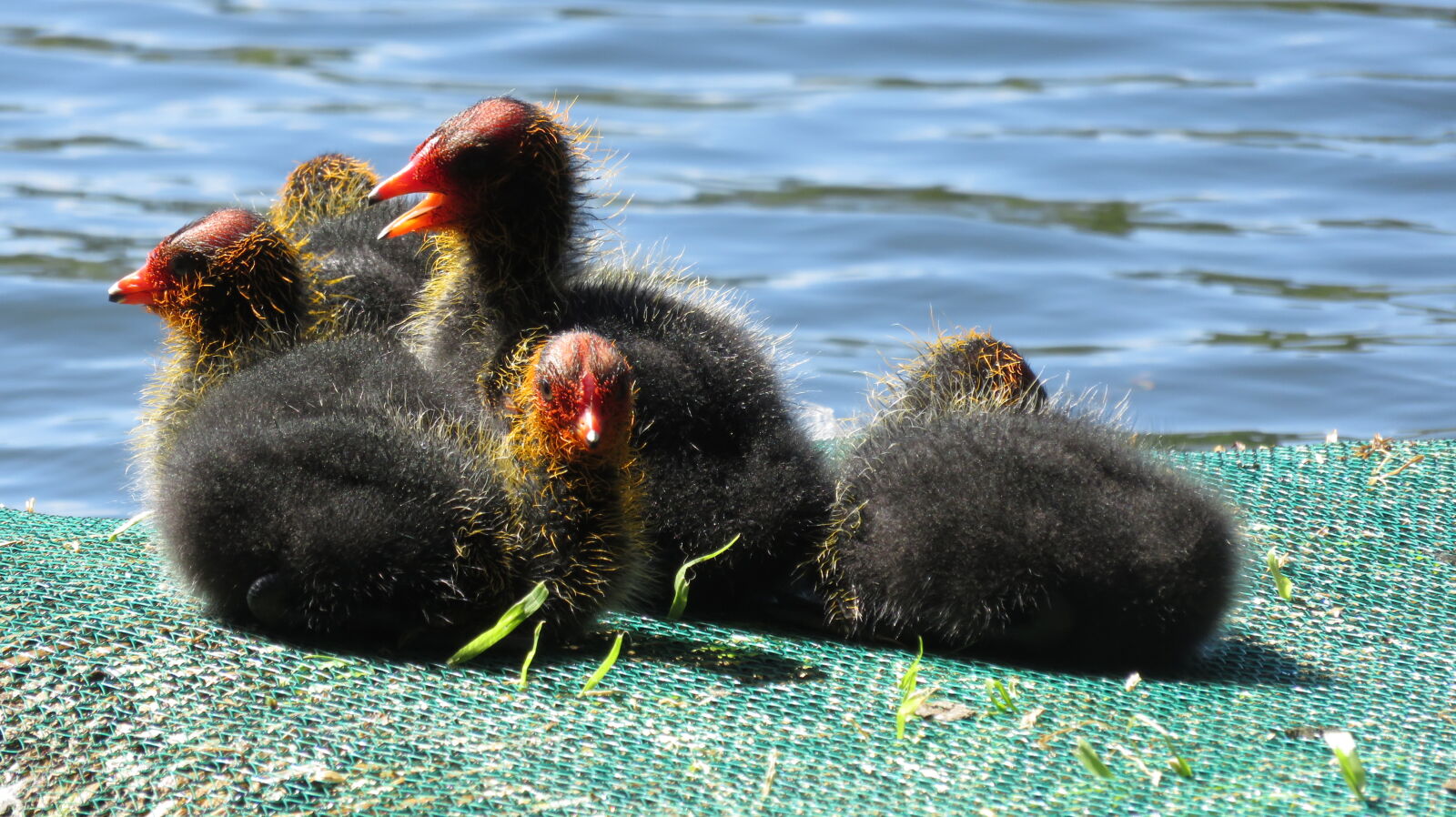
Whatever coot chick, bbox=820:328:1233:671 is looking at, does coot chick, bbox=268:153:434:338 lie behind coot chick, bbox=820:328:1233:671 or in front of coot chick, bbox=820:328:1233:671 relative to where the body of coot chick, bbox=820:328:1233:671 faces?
in front

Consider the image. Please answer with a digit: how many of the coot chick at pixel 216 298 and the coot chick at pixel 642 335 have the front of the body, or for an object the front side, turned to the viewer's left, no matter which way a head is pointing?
2

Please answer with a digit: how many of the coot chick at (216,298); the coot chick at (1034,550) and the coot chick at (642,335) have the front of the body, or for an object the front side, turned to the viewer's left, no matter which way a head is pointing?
3

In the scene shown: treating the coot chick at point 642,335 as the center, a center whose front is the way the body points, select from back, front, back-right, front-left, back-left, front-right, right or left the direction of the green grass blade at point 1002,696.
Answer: back-left

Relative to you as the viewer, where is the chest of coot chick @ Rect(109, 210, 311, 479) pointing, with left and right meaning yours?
facing to the left of the viewer

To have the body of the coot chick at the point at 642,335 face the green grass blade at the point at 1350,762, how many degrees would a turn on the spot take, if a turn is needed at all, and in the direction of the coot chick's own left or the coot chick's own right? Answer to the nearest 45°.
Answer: approximately 135° to the coot chick's own left

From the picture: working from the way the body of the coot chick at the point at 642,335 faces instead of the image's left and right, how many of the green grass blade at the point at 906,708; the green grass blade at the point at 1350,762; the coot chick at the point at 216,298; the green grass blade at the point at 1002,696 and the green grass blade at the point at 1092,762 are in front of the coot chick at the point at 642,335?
1

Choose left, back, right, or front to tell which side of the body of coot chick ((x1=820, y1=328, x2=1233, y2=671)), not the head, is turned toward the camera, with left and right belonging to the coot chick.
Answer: left

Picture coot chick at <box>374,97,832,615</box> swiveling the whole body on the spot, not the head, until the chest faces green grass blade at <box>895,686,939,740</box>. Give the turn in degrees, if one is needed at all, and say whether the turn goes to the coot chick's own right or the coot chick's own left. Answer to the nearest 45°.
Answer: approximately 135° to the coot chick's own left

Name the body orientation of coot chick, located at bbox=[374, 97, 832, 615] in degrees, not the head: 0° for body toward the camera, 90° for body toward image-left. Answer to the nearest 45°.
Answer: approximately 90°
